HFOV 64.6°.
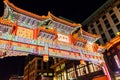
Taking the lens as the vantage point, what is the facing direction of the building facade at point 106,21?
facing the viewer and to the left of the viewer

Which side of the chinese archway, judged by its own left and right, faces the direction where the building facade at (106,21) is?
left

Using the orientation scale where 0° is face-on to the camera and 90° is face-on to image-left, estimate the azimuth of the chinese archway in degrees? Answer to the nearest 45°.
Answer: approximately 315°

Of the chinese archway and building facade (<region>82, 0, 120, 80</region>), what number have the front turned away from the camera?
0

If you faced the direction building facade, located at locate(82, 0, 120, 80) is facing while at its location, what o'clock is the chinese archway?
The chinese archway is roughly at 11 o'clock from the building facade.
